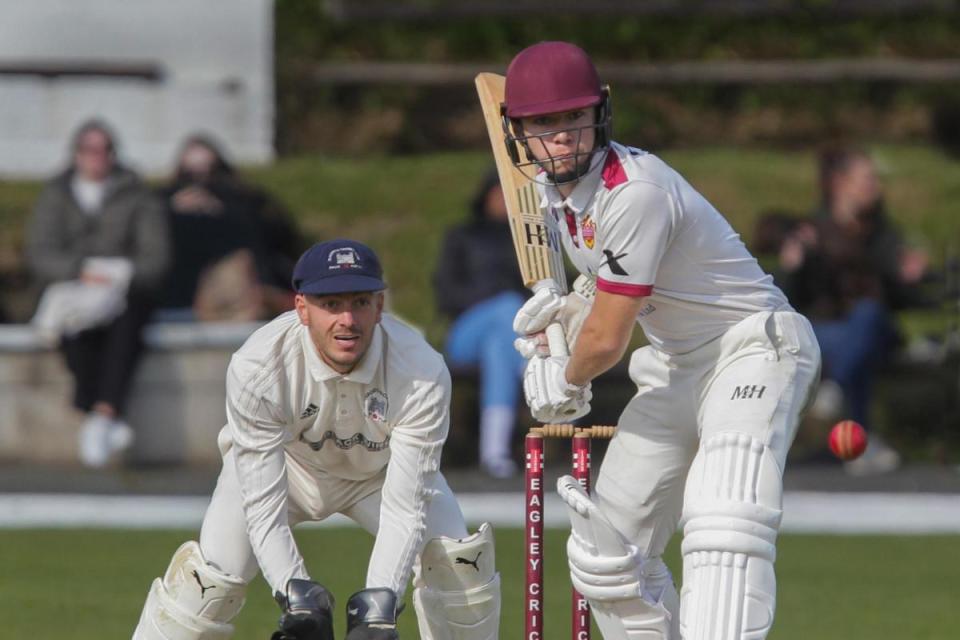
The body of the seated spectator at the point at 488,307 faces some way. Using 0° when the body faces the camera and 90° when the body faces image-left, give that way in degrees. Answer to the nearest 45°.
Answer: approximately 315°

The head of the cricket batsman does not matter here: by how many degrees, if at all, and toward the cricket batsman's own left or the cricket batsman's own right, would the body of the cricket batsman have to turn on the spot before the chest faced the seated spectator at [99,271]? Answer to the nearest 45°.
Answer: approximately 90° to the cricket batsman's own right

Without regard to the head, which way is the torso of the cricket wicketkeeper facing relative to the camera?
toward the camera

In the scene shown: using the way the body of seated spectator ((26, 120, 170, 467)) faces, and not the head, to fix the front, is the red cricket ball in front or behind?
in front

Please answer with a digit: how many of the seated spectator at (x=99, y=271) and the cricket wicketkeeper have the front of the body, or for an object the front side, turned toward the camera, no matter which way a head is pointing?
2

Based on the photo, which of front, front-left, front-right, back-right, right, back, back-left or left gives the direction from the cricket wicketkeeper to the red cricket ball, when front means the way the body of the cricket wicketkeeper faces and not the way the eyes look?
left

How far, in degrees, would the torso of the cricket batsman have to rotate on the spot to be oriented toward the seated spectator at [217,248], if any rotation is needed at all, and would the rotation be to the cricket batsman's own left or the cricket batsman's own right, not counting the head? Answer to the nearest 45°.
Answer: approximately 90° to the cricket batsman's own right

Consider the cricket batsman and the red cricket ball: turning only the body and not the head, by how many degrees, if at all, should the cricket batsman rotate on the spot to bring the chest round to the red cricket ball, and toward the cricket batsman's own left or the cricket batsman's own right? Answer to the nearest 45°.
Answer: approximately 180°

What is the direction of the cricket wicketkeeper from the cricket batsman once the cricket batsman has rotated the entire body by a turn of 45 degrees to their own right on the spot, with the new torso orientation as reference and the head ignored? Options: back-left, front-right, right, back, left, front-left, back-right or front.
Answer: front

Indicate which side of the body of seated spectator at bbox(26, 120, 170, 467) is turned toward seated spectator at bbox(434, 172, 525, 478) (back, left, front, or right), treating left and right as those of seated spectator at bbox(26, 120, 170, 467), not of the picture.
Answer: left

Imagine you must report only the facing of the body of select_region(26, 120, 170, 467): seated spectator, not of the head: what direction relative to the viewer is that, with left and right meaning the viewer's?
facing the viewer

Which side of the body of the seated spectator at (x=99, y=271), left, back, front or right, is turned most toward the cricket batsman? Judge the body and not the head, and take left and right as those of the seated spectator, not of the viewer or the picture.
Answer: front
